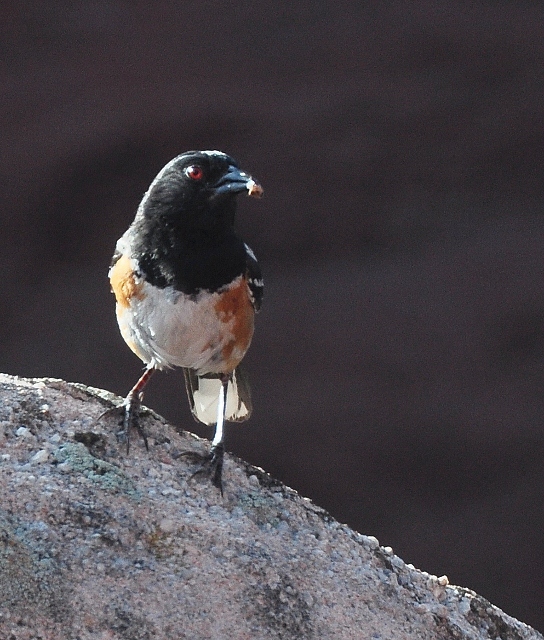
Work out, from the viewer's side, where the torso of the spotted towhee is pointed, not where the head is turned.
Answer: toward the camera
